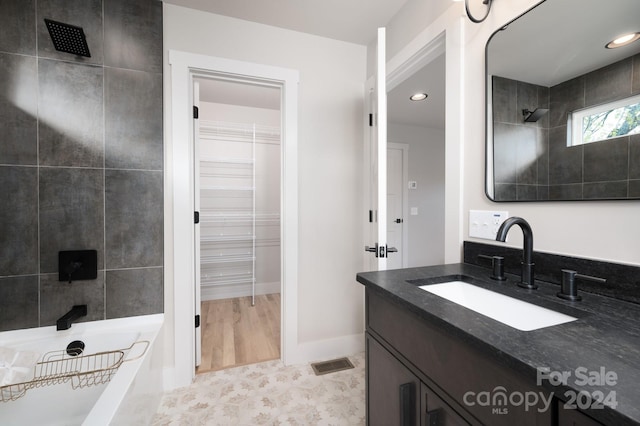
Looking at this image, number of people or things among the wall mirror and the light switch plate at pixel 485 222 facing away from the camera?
0

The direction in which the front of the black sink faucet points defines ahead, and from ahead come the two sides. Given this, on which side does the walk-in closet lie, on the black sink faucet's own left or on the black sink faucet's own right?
on the black sink faucet's own right

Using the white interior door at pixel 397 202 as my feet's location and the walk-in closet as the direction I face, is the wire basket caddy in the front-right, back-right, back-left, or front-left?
front-left

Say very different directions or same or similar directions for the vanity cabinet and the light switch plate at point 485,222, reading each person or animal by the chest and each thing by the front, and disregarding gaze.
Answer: same or similar directions

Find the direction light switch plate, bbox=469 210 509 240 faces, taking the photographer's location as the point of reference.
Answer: facing the viewer and to the left of the viewer

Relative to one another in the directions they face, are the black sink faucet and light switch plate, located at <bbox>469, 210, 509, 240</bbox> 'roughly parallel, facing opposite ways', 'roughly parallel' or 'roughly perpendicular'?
roughly parallel

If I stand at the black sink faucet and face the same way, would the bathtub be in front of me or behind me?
in front

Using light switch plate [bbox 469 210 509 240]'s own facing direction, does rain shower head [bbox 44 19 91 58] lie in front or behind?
in front

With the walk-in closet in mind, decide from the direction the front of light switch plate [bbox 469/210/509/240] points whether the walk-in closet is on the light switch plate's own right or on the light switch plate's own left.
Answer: on the light switch plate's own right

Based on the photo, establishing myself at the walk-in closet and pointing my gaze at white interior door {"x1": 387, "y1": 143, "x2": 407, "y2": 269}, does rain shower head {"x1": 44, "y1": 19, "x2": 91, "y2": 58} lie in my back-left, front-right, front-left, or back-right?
back-right
